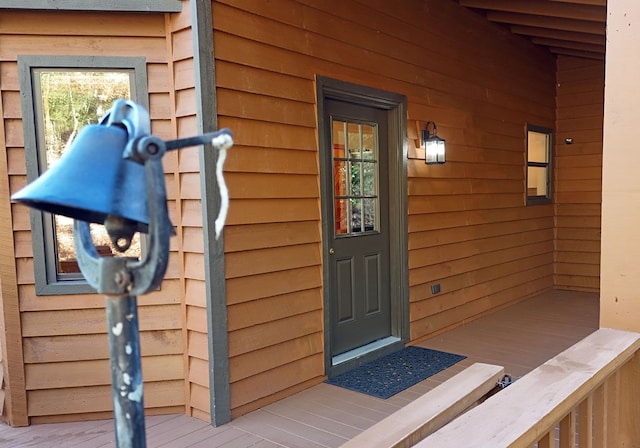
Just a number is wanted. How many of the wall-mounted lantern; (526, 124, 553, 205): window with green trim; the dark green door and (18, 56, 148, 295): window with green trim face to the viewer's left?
0

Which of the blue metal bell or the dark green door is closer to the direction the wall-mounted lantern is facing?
the blue metal bell

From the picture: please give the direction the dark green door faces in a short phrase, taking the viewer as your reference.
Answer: facing the viewer and to the right of the viewer

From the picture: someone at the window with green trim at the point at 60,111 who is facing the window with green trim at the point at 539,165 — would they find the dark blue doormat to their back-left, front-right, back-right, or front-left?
front-right

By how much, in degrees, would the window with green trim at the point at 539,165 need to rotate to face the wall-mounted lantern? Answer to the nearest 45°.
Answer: approximately 45° to its right

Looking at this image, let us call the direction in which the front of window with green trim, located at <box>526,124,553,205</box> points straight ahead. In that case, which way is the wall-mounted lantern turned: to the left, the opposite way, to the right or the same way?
the same way

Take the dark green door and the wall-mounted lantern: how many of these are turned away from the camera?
0

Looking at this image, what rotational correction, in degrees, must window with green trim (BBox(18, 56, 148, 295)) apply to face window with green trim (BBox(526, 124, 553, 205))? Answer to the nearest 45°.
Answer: approximately 90° to its left

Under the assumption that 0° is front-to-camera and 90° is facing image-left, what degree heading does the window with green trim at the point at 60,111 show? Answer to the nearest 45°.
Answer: approximately 0°

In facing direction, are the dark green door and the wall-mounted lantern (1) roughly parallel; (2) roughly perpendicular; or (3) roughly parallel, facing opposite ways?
roughly parallel

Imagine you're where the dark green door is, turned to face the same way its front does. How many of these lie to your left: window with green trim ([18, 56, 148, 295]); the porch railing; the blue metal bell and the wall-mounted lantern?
1

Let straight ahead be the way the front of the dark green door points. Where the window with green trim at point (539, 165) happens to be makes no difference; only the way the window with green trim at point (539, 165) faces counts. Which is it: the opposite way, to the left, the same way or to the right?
the same way
